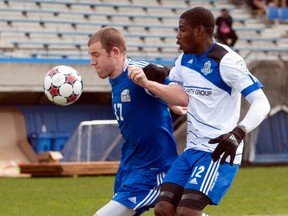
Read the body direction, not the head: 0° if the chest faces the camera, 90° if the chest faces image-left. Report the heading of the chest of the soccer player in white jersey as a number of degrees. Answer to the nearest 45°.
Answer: approximately 45°

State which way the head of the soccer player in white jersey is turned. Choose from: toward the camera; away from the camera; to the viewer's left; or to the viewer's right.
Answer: to the viewer's left

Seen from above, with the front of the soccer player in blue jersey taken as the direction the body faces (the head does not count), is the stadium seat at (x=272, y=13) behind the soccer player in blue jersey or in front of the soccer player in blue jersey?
behind

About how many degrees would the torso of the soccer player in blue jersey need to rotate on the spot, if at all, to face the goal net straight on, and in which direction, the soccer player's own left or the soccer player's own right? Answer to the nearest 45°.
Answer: approximately 135° to the soccer player's own right

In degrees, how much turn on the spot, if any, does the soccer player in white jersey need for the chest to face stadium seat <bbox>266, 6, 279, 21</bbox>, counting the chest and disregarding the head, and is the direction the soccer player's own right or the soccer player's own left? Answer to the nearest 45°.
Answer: approximately 135° to the soccer player's own right

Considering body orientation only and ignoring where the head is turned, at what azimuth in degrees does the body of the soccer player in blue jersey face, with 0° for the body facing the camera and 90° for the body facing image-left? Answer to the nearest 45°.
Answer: approximately 45°
